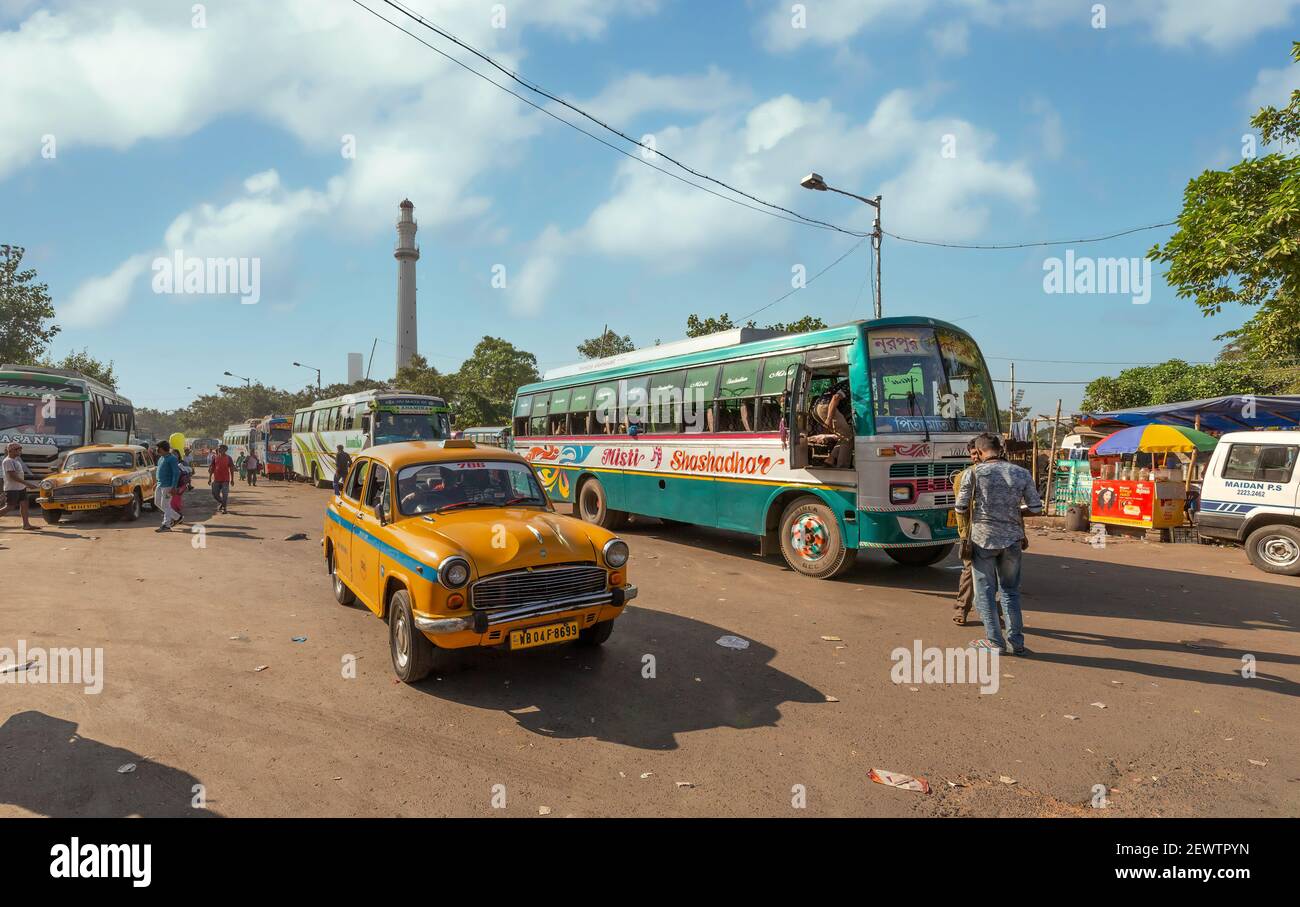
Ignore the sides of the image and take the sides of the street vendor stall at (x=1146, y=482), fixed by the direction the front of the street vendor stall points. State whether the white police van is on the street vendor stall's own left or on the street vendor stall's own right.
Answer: on the street vendor stall's own left

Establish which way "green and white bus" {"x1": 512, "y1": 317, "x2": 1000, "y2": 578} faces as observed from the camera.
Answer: facing the viewer and to the right of the viewer

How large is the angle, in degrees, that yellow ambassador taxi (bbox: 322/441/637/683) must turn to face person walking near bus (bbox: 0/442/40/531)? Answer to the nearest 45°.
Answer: approximately 180°

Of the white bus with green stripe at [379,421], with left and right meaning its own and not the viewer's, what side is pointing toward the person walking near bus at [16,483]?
front

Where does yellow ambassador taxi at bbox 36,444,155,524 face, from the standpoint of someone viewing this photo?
facing the viewer and to the left of the viewer

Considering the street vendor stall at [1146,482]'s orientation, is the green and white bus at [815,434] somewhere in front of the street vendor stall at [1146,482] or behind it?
in front

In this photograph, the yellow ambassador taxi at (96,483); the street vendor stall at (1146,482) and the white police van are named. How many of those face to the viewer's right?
1
